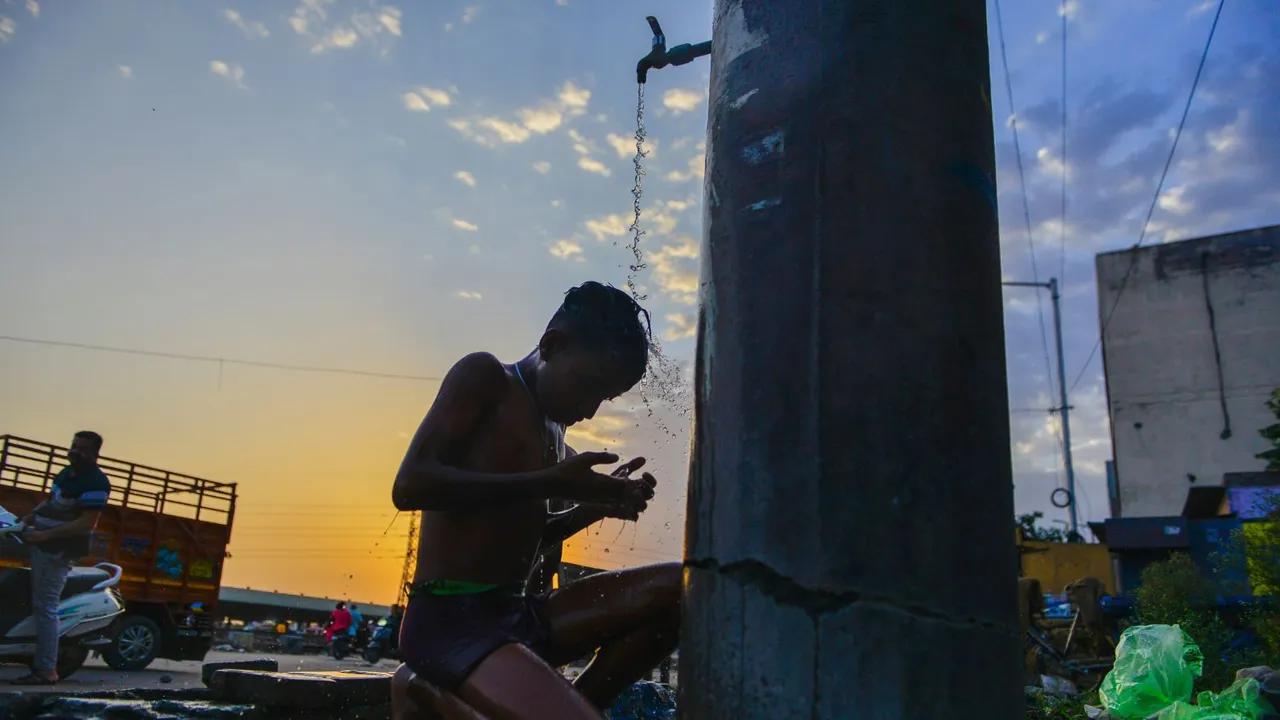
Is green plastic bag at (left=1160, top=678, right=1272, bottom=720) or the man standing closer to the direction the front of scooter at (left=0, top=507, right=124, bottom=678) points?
the man standing

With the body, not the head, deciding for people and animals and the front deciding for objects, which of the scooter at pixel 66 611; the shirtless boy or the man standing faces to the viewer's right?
the shirtless boy

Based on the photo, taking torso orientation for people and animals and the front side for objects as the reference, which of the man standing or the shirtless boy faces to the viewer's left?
the man standing

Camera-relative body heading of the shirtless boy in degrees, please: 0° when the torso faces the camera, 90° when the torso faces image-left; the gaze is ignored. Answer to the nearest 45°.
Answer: approximately 270°

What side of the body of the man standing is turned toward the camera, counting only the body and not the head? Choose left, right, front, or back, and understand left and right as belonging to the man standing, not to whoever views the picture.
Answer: left

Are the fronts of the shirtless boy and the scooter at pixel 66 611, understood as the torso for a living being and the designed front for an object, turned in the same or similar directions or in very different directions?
very different directions

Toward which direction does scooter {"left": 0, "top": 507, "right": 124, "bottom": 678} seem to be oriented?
to the viewer's left

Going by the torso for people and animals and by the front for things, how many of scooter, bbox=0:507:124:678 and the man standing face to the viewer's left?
2

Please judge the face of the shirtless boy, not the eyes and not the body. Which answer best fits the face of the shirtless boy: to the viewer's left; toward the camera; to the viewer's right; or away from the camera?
to the viewer's right

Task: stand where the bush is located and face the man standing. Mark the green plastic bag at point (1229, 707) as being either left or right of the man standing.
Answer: left

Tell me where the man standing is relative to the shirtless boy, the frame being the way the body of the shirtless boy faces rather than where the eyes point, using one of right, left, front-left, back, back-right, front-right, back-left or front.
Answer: back-left
